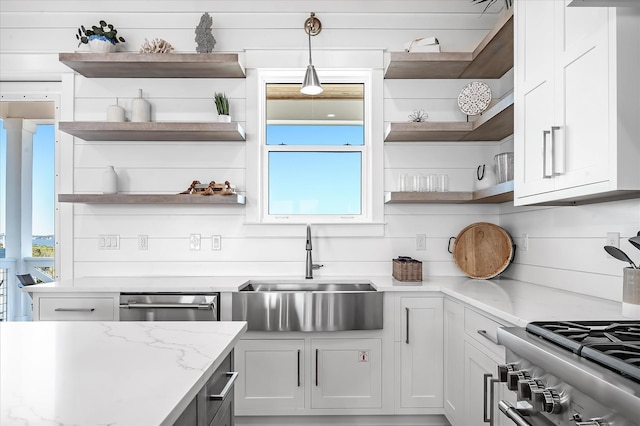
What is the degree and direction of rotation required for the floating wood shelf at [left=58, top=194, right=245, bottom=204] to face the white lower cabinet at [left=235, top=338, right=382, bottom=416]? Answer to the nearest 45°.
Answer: approximately 45° to its left

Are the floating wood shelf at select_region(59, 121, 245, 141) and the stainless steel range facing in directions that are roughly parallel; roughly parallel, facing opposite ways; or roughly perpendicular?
roughly perpendicular

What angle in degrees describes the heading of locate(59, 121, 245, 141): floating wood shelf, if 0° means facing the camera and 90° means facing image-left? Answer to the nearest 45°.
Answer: approximately 0°

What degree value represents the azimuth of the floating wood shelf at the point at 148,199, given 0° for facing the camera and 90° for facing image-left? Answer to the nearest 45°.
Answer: approximately 0°
